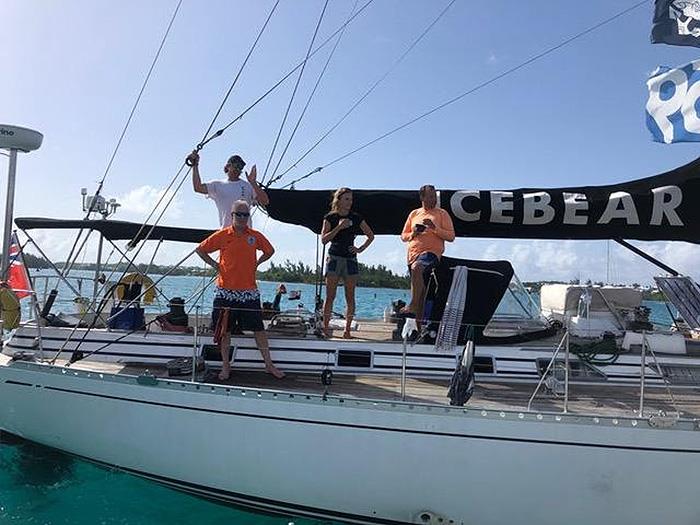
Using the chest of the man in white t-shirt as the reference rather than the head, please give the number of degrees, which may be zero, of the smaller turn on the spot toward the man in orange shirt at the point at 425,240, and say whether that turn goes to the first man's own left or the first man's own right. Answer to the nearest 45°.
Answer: approximately 90° to the first man's own left

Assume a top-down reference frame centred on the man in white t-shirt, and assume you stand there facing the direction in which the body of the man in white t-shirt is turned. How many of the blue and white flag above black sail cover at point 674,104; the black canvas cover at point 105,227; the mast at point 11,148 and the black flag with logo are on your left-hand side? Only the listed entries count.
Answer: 2

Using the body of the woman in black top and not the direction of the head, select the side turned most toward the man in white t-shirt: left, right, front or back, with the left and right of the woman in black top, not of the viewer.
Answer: right

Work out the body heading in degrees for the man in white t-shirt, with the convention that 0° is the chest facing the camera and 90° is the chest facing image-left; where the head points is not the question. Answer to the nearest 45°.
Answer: approximately 0°

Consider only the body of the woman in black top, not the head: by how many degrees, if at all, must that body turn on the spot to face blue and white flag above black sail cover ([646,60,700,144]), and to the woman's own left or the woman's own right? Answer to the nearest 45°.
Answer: approximately 90° to the woman's own left

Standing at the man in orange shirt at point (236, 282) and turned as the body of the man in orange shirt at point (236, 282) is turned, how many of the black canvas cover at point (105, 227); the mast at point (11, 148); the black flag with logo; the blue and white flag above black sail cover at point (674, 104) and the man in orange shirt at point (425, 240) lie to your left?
3

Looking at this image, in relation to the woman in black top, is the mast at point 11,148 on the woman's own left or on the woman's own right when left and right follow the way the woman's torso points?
on the woman's own right

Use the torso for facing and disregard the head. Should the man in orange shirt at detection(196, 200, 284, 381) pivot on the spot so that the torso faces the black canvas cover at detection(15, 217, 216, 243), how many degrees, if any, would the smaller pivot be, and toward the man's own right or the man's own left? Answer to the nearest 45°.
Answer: approximately 135° to the man's own right

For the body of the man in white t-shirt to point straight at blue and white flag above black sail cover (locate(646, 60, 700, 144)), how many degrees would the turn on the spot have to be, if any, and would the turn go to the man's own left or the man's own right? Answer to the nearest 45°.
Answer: approximately 90° to the man's own left

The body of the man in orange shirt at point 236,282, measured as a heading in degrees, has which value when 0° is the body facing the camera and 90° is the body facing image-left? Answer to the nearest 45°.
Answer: approximately 0°

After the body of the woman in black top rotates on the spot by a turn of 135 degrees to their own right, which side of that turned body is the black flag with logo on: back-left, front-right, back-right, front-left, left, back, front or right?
back-right
